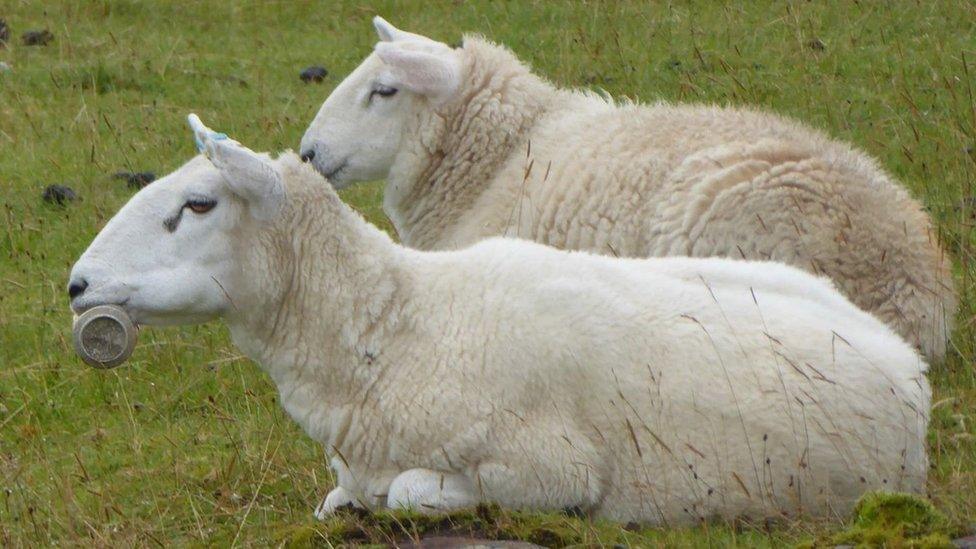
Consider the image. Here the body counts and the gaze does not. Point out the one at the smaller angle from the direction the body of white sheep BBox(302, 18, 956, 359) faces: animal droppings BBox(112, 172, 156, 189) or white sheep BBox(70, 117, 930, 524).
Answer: the animal droppings

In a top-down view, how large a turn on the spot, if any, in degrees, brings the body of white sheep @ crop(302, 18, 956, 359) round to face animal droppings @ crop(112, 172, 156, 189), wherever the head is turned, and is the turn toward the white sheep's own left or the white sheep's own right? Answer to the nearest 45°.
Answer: approximately 45° to the white sheep's own right

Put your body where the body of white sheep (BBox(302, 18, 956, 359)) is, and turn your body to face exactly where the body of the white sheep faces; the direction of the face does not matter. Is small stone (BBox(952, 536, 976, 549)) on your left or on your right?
on your left

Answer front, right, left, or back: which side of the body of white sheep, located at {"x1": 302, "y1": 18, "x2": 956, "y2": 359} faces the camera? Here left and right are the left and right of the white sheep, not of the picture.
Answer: left

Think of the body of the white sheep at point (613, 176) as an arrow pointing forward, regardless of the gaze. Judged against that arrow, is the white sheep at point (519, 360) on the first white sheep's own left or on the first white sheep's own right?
on the first white sheep's own left

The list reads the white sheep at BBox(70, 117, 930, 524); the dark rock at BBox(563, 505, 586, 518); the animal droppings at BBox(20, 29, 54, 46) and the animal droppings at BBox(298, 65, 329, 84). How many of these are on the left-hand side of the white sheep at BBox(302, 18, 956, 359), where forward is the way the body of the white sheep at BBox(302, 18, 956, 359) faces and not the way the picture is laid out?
2

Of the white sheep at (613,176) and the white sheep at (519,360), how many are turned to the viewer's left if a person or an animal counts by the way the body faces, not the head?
2

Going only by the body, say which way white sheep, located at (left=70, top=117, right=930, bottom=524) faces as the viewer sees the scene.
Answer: to the viewer's left

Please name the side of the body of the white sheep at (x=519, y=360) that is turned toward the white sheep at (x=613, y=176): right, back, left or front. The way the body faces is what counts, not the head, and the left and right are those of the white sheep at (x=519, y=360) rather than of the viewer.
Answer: right
